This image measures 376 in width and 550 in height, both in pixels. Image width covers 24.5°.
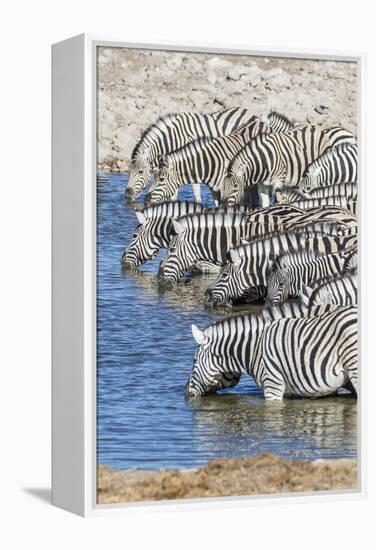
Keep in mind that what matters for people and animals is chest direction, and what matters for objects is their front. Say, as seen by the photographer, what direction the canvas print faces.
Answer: facing the viewer and to the right of the viewer
